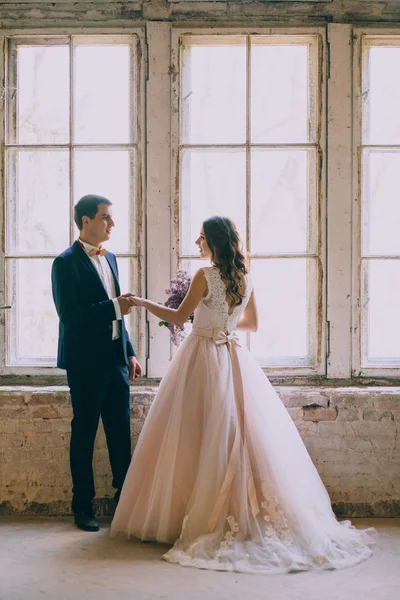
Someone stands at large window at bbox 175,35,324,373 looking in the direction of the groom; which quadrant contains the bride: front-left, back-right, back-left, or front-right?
front-left

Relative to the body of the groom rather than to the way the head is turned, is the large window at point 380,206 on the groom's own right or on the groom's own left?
on the groom's own left

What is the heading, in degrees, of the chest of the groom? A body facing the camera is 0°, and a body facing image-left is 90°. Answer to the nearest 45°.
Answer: approximately 315°

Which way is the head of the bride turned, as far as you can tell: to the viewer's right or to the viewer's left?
to the viewer's left

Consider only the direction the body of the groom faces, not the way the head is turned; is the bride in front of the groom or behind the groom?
in front

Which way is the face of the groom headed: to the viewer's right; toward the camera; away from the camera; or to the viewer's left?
to the viewer's right

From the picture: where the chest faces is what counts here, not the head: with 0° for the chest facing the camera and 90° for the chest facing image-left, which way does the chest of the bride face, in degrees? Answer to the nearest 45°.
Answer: approximately 135°

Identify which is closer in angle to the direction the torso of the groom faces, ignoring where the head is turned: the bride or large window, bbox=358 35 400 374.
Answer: the bride

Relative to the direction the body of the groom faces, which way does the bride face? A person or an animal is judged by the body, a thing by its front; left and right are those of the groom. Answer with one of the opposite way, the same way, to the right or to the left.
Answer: the opposite way
